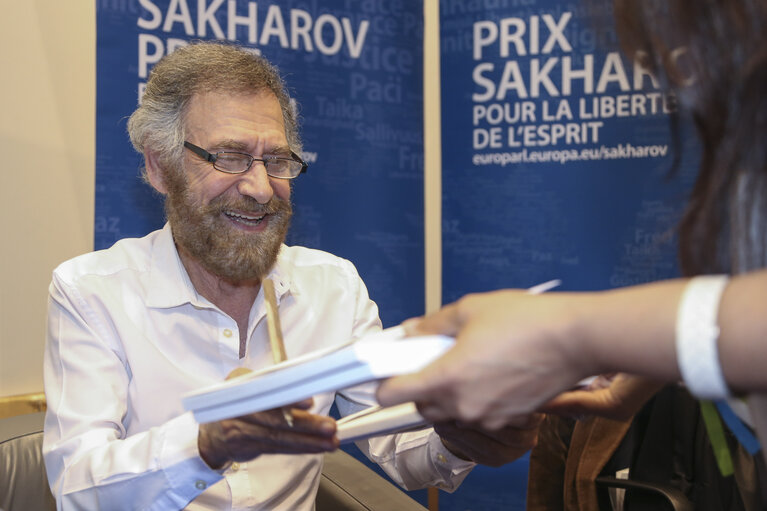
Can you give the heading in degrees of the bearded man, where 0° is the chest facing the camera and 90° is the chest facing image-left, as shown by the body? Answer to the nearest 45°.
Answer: approximately 315°

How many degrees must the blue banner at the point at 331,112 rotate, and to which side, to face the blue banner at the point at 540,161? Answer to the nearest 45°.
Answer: approximately 90° to its left

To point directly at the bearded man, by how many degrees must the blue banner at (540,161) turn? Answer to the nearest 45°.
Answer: approximately 45° to its right

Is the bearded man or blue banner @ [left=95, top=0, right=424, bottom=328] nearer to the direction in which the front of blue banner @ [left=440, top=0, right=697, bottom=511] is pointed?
the bearded man

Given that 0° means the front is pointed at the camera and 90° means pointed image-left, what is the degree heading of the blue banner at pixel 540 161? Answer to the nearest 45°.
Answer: approximately 0°

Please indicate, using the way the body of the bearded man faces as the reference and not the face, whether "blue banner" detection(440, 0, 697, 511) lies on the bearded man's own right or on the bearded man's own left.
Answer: on the bearded man's own left

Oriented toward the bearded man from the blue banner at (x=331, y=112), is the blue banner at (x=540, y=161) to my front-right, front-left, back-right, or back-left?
back-left

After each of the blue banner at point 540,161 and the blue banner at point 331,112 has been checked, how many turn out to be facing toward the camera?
2

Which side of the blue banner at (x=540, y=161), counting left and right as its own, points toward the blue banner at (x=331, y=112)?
right
